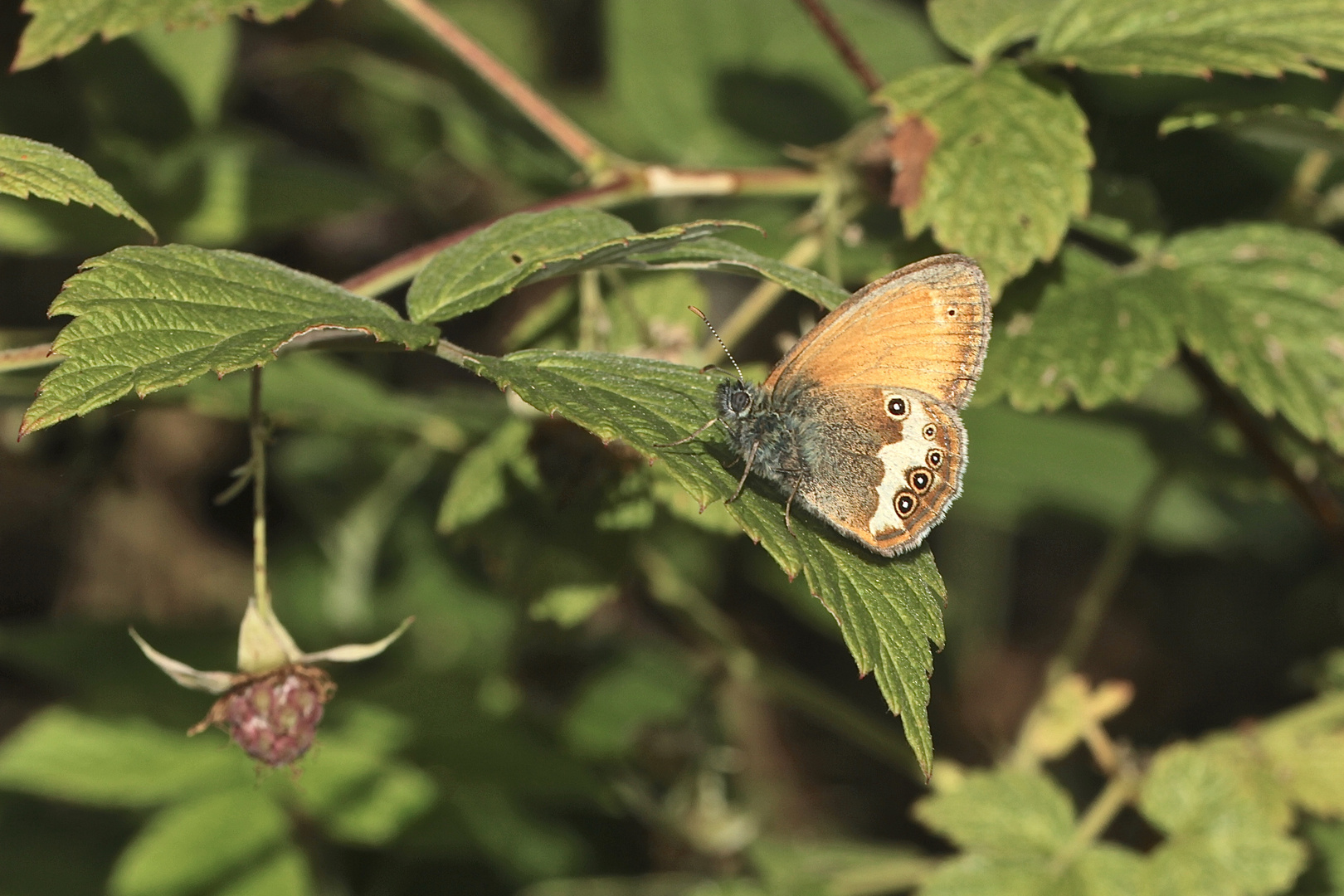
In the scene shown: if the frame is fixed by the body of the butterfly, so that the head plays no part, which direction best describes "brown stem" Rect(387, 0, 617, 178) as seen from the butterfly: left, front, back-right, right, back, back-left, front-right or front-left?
front-right

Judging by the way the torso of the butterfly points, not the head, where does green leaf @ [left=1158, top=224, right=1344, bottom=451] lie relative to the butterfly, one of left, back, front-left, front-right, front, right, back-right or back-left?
back-right

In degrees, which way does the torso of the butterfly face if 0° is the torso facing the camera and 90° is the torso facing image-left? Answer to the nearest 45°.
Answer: approximately 90°

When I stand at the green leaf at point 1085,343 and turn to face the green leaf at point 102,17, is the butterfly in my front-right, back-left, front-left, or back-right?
front-left

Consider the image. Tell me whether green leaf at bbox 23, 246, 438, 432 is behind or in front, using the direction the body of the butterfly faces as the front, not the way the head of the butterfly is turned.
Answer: in front

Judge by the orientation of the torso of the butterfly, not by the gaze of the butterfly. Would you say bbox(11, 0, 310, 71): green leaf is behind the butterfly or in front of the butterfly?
in front
